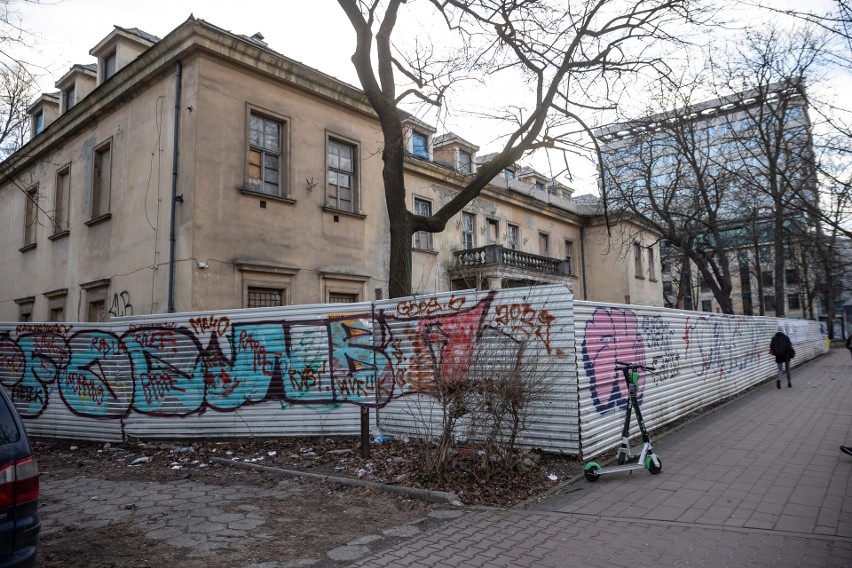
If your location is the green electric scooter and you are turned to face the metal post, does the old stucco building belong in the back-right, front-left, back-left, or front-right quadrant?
front-right

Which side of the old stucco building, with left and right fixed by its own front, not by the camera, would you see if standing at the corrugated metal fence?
front

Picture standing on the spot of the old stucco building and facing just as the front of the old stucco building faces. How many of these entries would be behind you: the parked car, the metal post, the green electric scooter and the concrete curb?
0

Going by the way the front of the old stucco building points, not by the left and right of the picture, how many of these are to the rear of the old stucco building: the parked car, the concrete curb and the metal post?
0

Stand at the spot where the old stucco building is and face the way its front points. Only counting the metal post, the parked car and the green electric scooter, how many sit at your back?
0

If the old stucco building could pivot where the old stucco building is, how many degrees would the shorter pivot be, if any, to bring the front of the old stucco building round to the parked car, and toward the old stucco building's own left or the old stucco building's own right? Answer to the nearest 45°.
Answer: approximately 45° to the old stucco building's own right

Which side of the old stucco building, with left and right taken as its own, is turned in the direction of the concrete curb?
front
